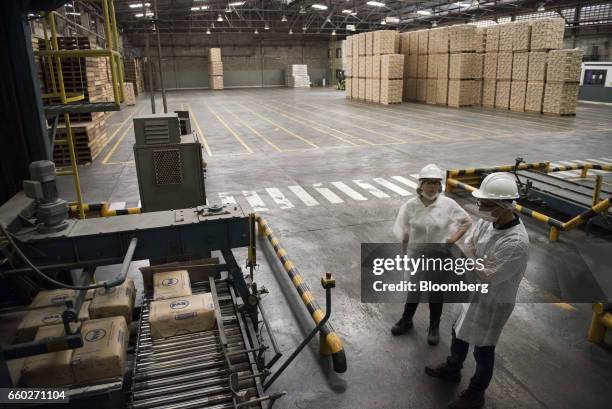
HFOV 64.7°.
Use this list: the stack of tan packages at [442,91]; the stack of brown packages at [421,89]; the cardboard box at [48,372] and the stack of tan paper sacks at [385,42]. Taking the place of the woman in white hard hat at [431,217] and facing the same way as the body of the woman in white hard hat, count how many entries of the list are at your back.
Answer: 3

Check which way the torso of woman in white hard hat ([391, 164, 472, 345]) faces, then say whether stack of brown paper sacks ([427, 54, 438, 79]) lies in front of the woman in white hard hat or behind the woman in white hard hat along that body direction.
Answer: behind

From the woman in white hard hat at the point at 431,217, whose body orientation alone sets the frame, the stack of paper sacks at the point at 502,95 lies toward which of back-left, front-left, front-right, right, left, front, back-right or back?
back

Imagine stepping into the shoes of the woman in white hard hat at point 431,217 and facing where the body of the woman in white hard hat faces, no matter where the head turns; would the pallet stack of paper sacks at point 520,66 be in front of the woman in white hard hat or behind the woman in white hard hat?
behind

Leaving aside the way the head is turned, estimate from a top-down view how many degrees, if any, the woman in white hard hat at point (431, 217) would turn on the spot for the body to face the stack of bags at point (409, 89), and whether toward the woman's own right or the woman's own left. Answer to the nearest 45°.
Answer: approximately 180°

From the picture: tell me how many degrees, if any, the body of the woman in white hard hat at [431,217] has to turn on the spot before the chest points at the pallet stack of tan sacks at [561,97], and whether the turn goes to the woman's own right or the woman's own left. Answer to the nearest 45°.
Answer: approximately 180°

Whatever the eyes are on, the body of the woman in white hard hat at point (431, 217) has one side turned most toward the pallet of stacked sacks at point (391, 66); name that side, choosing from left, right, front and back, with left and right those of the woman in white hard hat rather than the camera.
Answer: back

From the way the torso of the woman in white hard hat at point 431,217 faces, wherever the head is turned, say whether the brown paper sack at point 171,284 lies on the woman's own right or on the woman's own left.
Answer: on the woman's own right

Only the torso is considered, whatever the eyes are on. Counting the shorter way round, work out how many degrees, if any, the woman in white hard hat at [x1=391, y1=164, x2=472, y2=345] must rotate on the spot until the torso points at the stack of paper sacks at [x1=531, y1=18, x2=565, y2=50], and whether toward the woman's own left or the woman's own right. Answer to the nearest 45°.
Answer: approximately 180°

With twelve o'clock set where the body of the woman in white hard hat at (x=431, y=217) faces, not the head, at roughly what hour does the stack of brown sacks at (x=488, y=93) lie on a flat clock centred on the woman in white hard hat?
The stack of brown sacks is roughly at 6 o'clock from the woman in white hard hat.

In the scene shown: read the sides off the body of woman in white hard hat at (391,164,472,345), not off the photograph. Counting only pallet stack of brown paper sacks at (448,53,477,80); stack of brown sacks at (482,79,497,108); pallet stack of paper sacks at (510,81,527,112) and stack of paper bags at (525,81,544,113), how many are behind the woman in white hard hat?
4

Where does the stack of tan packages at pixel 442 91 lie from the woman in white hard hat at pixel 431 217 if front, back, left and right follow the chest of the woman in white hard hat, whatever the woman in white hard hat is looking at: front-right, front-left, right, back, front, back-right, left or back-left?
back

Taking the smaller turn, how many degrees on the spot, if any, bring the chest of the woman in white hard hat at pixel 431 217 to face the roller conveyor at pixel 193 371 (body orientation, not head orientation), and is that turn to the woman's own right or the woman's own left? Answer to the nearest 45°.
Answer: approximately 45° to the woman's own right

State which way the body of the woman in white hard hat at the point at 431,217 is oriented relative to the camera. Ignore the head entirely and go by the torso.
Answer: toward the camera

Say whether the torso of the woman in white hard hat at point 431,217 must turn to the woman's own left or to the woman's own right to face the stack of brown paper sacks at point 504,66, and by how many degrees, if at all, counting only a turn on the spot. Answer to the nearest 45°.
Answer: approximately 180°

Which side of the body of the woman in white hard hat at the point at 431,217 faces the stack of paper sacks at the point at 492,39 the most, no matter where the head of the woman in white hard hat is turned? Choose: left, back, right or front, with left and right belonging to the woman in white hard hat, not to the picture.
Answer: back

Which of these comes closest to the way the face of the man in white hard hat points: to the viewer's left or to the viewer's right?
to the viewer's left
